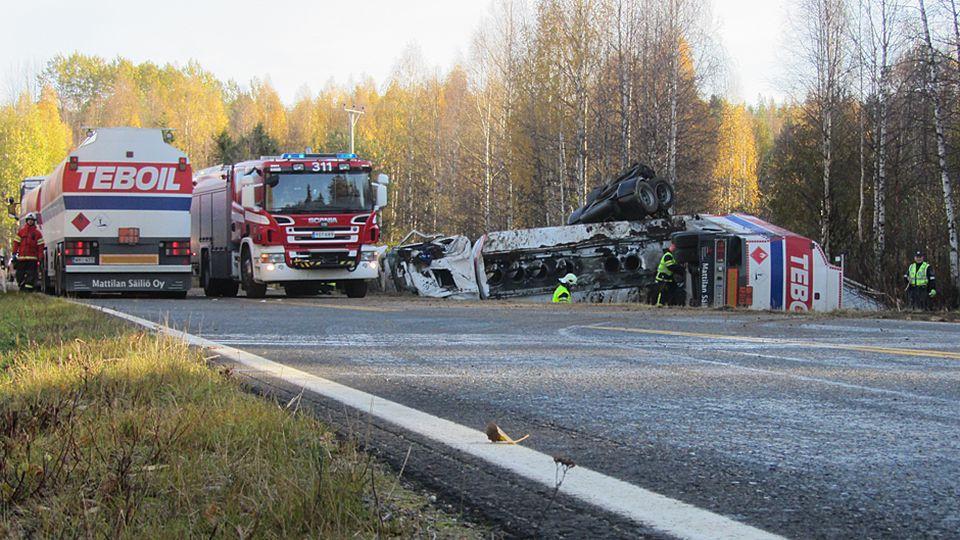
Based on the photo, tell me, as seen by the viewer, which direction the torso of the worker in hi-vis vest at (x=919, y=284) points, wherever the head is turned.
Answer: toward the camera

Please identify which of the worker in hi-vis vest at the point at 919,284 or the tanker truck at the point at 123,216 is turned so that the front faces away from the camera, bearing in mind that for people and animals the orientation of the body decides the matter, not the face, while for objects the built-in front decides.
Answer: the tanker truck

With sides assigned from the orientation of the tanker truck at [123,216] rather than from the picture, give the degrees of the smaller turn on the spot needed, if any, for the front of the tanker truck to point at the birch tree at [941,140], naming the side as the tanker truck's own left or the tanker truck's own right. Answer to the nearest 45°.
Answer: approximately 90° to the tanker truck's own right

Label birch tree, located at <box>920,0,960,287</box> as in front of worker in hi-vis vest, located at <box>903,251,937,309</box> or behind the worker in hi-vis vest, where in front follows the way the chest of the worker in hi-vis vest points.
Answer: behind

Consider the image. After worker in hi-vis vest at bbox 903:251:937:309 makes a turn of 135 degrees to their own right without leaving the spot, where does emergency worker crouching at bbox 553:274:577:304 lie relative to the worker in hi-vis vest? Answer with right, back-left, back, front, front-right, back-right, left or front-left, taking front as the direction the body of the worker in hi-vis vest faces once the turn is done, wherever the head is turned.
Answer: left

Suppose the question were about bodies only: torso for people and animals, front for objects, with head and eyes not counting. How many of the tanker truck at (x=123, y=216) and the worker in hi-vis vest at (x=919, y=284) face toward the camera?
1

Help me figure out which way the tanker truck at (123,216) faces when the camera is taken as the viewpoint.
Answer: facing away from the viewer
